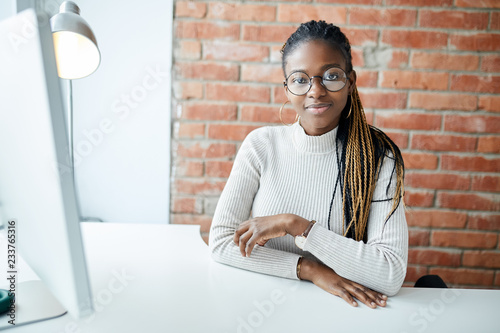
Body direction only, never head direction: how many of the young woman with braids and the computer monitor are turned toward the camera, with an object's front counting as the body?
1

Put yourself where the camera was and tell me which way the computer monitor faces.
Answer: facing away from the viewer and to the right of the viewer

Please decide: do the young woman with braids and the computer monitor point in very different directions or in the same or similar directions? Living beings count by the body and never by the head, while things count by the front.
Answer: very different directions

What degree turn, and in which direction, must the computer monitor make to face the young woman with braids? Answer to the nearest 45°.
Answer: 0° — it already faces them
